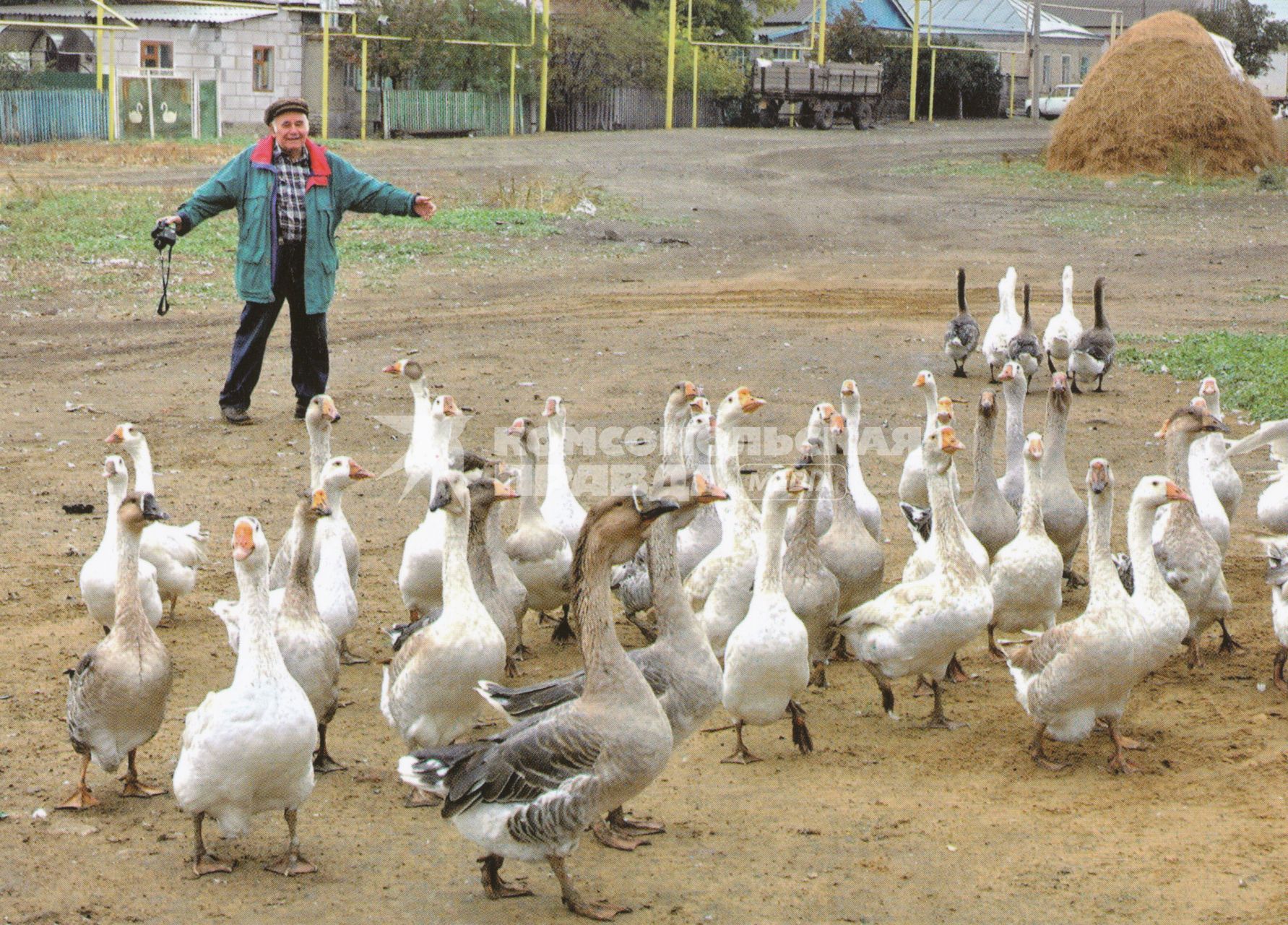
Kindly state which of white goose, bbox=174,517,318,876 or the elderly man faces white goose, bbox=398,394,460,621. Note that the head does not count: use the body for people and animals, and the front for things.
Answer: the elderly man

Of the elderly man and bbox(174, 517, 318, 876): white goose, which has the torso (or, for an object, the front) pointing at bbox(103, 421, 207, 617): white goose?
the elderly man

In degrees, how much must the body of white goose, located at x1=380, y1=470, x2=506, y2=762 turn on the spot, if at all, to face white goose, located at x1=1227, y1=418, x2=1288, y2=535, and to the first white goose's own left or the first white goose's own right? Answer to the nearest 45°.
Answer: approximately 90° to the first white goose's own left

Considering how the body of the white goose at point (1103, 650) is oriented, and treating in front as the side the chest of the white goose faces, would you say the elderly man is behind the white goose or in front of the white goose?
behind

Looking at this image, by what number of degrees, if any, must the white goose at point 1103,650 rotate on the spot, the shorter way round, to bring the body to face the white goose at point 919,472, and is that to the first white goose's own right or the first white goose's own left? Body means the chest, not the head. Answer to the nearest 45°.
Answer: approximately 135° to the first white goose's own left

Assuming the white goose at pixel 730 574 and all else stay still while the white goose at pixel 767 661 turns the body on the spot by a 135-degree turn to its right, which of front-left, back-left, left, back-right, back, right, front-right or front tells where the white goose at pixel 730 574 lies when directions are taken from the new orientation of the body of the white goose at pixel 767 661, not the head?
front-right

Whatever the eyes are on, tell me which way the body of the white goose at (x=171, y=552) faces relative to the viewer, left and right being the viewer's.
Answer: facing to the left of the viewer

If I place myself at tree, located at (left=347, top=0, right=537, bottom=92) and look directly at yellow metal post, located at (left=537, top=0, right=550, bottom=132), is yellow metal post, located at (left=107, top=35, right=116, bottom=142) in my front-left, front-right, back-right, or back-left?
back-right

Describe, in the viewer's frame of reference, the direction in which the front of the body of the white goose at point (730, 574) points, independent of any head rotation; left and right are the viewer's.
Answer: facing the viewer and to the right of the viewer

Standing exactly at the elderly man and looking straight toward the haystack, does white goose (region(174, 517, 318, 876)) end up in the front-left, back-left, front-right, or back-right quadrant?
back-right

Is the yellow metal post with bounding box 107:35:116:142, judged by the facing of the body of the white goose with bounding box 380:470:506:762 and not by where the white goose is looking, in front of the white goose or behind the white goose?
behind
